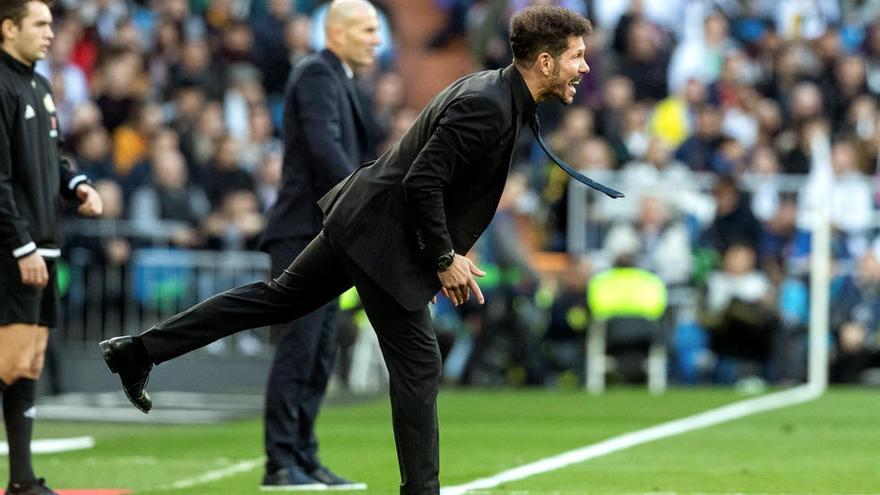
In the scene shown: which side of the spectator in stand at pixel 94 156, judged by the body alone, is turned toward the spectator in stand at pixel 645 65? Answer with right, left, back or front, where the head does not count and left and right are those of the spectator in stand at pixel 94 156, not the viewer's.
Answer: left

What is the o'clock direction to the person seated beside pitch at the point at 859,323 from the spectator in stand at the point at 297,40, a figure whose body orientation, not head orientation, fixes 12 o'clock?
the person seated beside pitch at the point at 859,323 is roughly at 10 o'clock from the spectator in stand at the point at 297,40.

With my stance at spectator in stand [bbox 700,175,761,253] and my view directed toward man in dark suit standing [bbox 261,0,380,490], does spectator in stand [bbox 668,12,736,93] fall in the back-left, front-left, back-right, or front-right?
back-right

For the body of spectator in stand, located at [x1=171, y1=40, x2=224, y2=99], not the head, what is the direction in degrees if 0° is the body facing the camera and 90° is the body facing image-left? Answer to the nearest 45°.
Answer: approximately 0°

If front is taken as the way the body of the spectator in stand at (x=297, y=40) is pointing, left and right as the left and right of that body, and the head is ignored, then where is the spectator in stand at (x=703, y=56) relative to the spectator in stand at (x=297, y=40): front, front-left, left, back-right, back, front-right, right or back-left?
left

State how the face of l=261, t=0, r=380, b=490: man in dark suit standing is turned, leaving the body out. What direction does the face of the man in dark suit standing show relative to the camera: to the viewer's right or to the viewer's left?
to the viewer's right

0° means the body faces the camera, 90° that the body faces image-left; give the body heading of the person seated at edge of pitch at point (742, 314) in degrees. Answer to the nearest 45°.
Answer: approximately 0°

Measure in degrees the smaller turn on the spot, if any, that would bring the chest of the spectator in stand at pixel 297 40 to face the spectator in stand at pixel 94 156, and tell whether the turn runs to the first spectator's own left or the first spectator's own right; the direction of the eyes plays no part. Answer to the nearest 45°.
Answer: approximately 45° to the first spectator's own right

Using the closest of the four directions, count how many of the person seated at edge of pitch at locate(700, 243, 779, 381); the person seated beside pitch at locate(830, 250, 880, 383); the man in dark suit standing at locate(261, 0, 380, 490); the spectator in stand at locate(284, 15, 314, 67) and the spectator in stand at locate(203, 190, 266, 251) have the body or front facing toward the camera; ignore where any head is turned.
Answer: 4

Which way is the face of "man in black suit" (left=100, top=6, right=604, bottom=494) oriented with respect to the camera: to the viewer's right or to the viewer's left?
to the viewer's right

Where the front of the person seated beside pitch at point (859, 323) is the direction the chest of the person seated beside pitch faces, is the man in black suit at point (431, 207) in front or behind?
in front

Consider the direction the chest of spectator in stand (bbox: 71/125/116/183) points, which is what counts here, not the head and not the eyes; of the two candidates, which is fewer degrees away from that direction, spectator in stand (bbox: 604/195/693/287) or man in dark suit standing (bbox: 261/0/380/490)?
the man in dark suit standing

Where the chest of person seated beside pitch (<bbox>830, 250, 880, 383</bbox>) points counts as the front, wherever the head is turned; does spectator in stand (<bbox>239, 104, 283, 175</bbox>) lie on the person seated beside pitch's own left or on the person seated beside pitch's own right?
on the person seated beside pitch's own right
